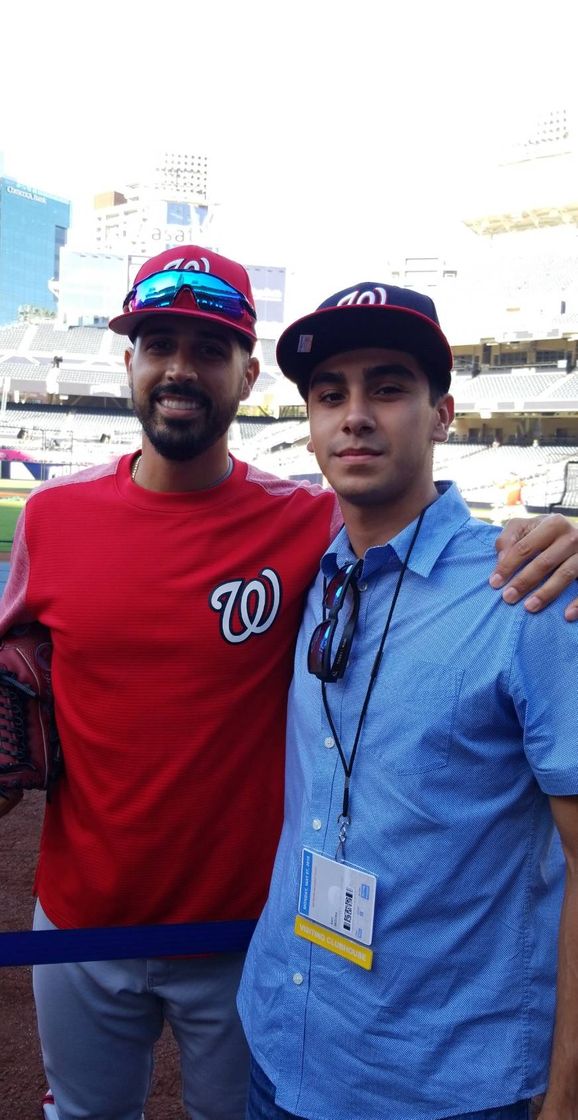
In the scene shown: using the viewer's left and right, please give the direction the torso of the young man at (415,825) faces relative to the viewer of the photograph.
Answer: facing the viewer and to the left of the viewer

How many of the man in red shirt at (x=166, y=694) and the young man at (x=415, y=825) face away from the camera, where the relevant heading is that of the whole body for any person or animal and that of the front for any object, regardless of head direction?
0

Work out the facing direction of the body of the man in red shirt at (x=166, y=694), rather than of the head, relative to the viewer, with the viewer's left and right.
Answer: facing the viewer

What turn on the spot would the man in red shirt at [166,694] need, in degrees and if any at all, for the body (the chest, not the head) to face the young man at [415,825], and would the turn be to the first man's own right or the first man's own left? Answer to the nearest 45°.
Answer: approximately 45° to the first man's own left
